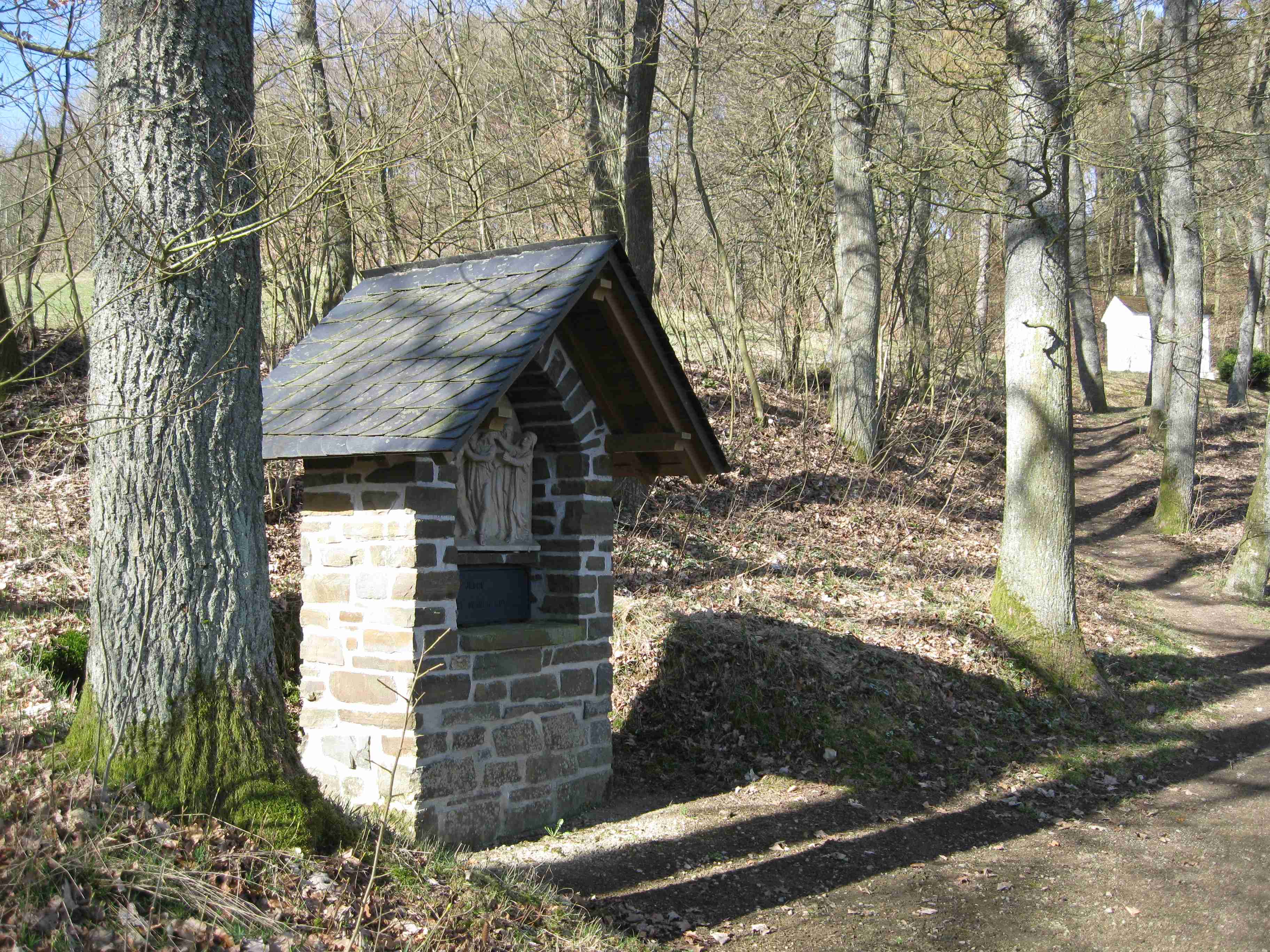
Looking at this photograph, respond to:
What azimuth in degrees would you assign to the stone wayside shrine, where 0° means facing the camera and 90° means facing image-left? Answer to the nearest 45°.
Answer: approximately 315°

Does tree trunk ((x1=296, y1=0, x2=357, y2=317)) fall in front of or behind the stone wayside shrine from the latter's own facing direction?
behind

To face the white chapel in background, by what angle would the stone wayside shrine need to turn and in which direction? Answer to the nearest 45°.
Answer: approximately 90° to its left

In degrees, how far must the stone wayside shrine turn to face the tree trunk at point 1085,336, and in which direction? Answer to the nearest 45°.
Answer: approximately 90° to its left

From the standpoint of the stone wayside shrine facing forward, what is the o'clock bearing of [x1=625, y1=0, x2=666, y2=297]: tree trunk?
The tree trunk is roughly at 8 o'clock from the stone wayside shrine.

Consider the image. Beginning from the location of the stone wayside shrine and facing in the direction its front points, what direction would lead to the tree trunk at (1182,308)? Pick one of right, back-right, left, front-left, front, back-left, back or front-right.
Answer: left

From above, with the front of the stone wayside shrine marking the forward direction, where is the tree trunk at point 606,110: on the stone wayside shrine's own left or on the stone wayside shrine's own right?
on the stone wayside shrine's own left

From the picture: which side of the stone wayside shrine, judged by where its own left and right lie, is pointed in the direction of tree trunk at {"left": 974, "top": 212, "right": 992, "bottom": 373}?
left

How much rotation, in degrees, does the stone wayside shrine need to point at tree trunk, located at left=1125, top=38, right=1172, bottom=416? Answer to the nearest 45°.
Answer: approximately 90° to its left

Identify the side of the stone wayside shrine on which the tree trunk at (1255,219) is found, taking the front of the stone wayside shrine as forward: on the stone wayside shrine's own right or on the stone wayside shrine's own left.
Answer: on the stone wayside shrine's own left

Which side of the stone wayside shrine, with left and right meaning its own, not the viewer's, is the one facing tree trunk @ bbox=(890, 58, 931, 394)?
left
